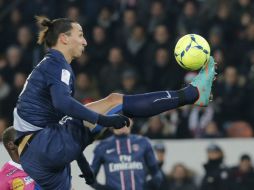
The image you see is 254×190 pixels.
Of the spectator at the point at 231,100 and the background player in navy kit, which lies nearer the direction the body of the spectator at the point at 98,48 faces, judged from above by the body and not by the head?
the background player in navy kit

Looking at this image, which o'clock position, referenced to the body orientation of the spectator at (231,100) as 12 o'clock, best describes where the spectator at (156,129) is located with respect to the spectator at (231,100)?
the spectator at (156,129) is roughly at 2 o'clock from the spectator at (231,100).

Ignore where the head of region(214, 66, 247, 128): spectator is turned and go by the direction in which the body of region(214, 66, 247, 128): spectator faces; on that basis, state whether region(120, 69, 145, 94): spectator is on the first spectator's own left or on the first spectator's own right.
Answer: on the first spectator's own right

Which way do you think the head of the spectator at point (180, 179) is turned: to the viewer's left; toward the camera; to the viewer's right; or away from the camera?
toward the camera

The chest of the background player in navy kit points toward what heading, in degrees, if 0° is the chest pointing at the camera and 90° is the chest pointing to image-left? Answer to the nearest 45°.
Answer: approximately 0°

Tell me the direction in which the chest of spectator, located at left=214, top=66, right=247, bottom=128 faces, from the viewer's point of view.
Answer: toward the camera

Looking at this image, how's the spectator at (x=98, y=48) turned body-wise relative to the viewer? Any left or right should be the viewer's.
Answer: facing the viewer

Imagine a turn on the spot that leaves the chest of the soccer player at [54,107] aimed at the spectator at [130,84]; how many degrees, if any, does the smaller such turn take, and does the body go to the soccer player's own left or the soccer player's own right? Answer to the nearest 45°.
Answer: approximately 90° to the soccer player's own left

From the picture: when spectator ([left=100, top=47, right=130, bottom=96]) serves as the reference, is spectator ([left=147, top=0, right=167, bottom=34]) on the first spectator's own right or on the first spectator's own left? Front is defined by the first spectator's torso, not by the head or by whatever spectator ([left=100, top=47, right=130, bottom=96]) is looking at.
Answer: on the first spectator's own left

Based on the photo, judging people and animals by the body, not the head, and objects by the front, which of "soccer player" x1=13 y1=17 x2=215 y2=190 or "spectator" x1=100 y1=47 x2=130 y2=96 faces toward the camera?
the spectator

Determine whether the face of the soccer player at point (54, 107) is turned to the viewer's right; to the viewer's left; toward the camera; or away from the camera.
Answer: to the viewer's right

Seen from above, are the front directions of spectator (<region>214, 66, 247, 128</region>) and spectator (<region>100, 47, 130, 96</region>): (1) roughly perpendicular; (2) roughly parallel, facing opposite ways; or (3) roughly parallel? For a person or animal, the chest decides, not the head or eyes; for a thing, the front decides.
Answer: roughly parallel

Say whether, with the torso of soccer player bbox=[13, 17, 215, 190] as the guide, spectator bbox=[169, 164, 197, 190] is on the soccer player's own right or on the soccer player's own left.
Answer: on the soccer player's own left

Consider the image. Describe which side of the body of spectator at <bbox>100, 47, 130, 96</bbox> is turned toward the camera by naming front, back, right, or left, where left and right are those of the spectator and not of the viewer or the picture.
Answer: front

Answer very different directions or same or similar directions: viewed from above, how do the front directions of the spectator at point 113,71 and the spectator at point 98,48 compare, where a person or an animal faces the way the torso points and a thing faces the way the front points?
same or similar directions

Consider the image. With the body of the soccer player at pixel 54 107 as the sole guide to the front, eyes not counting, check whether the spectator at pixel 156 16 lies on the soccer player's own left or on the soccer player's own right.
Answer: on the soccer player's own left

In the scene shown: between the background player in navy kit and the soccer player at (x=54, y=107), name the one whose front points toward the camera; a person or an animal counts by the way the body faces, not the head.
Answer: the background player in navy kit

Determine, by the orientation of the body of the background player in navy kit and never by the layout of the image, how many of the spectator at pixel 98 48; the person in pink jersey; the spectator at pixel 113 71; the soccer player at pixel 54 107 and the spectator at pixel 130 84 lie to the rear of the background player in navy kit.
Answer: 3

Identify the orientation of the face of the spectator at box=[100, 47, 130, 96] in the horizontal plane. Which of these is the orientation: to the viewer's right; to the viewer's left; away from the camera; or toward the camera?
toward the camera

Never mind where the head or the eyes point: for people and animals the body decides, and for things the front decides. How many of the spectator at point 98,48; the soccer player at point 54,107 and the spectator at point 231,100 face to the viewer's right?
1
